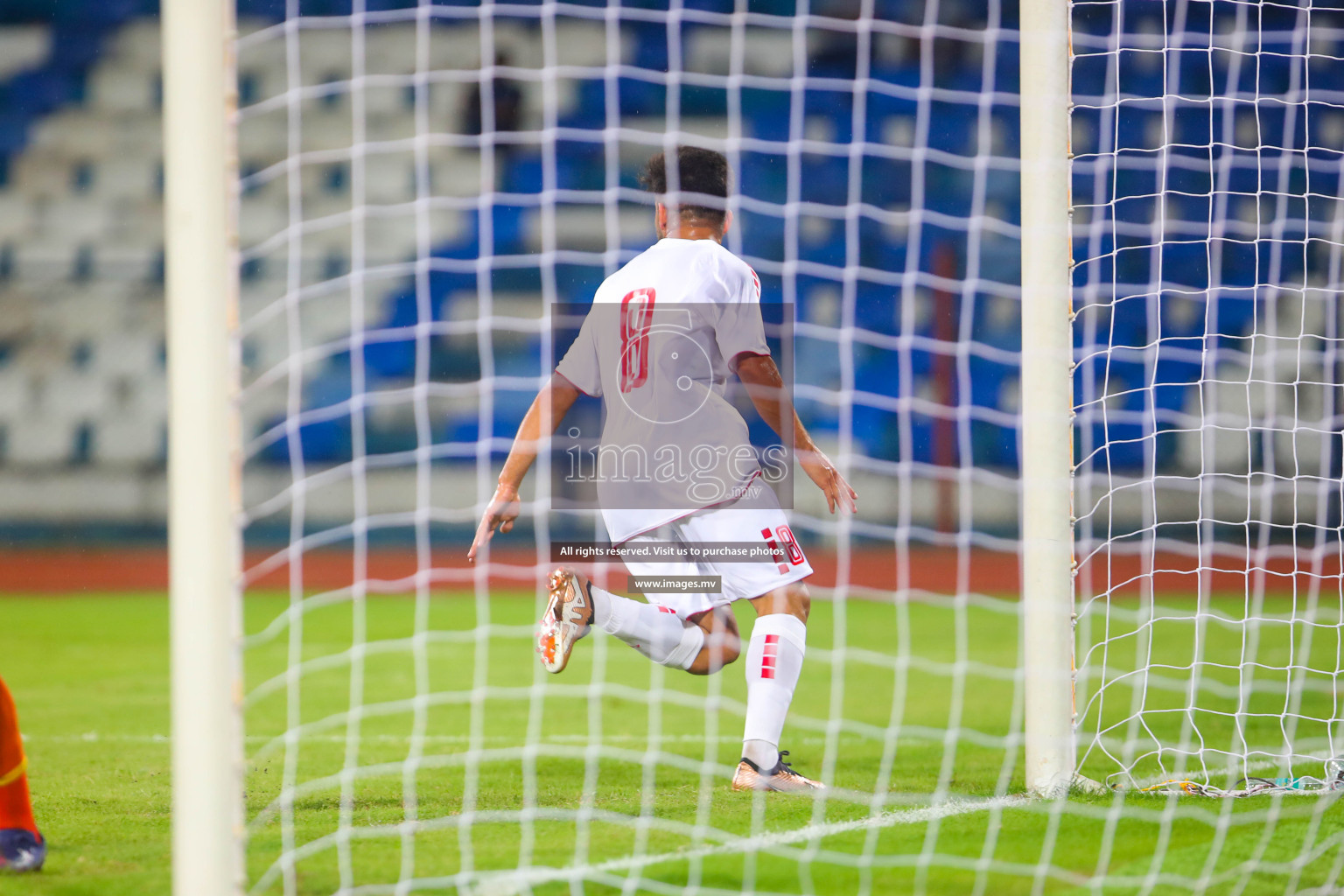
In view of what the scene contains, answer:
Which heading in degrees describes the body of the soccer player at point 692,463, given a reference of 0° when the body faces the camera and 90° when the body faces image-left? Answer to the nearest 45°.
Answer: approximately 225°

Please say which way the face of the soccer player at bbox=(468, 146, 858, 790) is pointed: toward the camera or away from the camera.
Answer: away from the camera

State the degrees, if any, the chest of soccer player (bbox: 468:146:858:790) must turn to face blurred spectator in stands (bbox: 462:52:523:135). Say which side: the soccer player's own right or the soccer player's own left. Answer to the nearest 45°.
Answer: approximately 45° to the soccer player's own left
